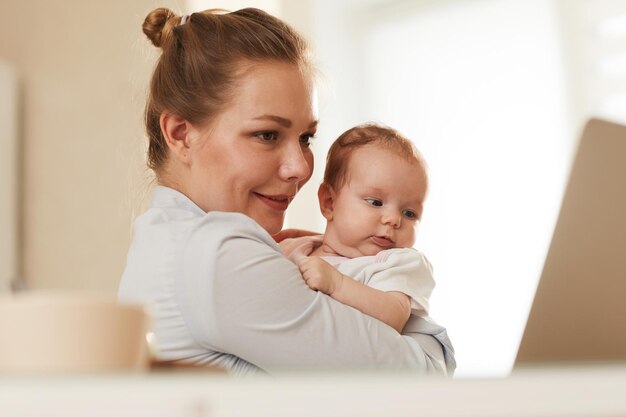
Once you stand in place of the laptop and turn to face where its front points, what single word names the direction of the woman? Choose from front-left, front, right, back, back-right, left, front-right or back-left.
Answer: front-left

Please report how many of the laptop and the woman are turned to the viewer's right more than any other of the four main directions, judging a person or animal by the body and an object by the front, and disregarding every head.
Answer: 1

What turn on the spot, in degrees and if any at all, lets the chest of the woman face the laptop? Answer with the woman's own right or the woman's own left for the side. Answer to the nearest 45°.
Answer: approximately 45° to the woman's own right

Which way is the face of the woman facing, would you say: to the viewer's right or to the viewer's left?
to the viewer's right

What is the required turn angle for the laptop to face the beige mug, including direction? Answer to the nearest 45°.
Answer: approximately 90° to its left

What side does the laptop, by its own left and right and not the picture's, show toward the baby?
front

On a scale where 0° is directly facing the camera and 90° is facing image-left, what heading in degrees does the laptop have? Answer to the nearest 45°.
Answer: approximately 135°

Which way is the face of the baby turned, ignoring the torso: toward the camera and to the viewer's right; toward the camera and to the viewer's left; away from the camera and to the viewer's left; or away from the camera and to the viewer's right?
toward the camera and to the viewer's right

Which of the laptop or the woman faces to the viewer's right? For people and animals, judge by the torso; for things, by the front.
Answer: the woman

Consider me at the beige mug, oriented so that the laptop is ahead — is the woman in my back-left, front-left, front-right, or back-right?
front-left

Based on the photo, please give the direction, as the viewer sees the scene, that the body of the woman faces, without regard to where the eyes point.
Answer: to the viewer's right
